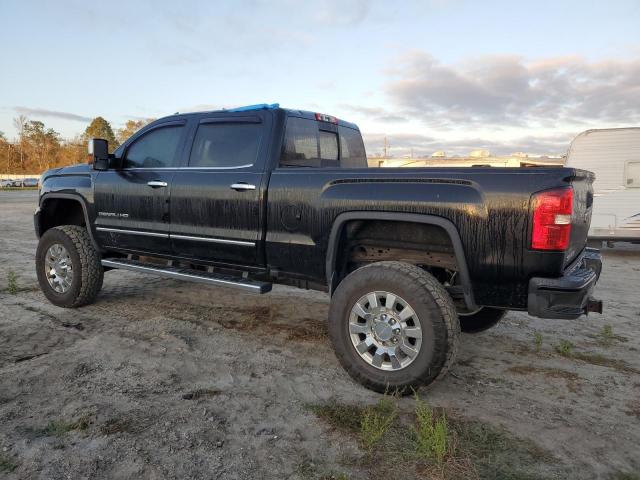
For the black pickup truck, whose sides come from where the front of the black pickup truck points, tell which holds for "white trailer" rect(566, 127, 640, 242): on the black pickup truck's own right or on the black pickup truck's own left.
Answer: on the black pickup truck's own right

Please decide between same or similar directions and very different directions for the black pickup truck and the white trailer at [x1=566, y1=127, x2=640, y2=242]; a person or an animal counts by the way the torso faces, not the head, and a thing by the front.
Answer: same or similar directions

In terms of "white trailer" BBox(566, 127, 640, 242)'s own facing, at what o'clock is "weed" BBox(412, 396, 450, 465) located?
The weed is roughly at 9 o'clock from the white trailer.

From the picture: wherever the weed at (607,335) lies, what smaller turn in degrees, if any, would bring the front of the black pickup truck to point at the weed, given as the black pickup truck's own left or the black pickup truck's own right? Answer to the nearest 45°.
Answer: approximately 135° to the black pickup truck's own right

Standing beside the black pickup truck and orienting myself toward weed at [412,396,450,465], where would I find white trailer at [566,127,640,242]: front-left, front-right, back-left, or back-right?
back-left

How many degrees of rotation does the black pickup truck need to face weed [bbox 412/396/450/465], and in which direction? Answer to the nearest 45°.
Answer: approximately 135° to its left

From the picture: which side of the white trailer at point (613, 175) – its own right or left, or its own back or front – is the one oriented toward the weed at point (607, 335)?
left

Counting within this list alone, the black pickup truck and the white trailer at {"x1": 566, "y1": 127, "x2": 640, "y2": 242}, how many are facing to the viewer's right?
0

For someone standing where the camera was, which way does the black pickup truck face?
facing away from the viewer and to the left of the viewer

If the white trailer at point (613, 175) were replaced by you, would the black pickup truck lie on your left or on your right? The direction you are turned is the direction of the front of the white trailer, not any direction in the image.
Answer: on your left

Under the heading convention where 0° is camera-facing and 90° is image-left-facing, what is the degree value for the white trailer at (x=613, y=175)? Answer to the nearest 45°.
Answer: approximately 90°

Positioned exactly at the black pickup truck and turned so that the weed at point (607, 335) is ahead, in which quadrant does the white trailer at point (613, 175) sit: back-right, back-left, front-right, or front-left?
front-left
